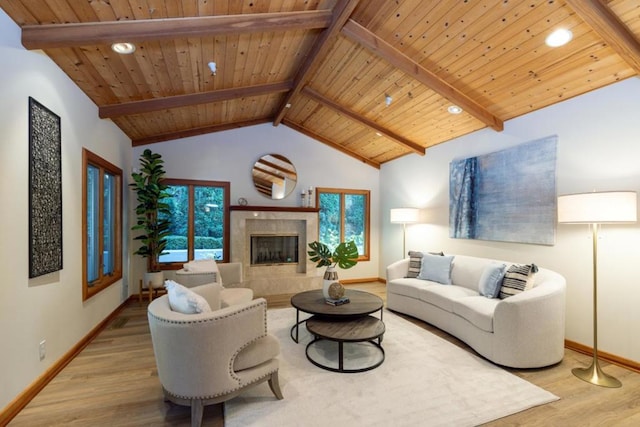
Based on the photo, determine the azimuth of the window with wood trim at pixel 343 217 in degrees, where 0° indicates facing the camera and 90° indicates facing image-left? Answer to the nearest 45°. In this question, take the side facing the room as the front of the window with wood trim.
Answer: approximately 0°

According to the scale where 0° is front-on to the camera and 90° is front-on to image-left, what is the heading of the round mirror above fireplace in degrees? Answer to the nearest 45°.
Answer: approximately 0°

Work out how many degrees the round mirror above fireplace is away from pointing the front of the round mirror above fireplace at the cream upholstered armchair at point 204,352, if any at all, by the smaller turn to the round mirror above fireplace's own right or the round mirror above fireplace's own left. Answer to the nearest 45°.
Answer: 0° — it already faces it

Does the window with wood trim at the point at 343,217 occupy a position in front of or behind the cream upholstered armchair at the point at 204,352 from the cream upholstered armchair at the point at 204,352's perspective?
in front

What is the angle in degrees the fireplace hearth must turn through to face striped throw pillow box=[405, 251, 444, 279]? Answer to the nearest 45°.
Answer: approximately 45° to its left

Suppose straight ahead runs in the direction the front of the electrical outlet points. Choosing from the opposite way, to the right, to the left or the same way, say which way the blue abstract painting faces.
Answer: the opposite way

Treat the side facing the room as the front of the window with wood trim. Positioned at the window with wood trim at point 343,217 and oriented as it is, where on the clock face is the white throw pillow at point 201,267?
The white throw pillow is roughly at 1 o'clock from the window with wood trim.

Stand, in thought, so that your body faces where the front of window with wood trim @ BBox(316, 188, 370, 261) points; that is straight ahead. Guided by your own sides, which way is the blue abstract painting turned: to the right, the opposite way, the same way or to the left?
to the right

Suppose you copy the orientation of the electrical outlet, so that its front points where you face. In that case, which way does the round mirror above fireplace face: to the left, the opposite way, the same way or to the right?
to the right

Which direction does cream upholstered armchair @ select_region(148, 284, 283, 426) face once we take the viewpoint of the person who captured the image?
facing away from the viewer and to the right of the viewer
